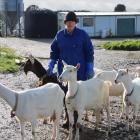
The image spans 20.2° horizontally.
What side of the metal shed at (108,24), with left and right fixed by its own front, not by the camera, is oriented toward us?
front

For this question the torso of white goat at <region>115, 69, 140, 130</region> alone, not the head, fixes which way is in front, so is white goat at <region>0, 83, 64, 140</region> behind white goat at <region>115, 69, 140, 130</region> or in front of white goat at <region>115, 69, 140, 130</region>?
in front

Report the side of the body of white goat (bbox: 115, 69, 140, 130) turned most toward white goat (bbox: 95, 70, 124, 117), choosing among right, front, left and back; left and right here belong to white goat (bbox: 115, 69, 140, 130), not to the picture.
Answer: right

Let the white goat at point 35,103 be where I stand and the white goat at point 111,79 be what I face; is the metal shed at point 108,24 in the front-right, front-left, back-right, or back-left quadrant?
front-left

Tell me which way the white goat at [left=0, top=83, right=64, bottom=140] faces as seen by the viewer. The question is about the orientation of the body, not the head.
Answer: to the viewer's left

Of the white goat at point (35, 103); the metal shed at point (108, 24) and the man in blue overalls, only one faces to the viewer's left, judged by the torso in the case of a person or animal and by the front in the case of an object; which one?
the white goat

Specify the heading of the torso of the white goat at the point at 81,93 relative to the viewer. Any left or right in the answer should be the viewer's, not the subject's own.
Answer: facing the viewer and to the left of the viewer

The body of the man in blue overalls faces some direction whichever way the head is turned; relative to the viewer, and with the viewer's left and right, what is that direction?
facing the viewer
